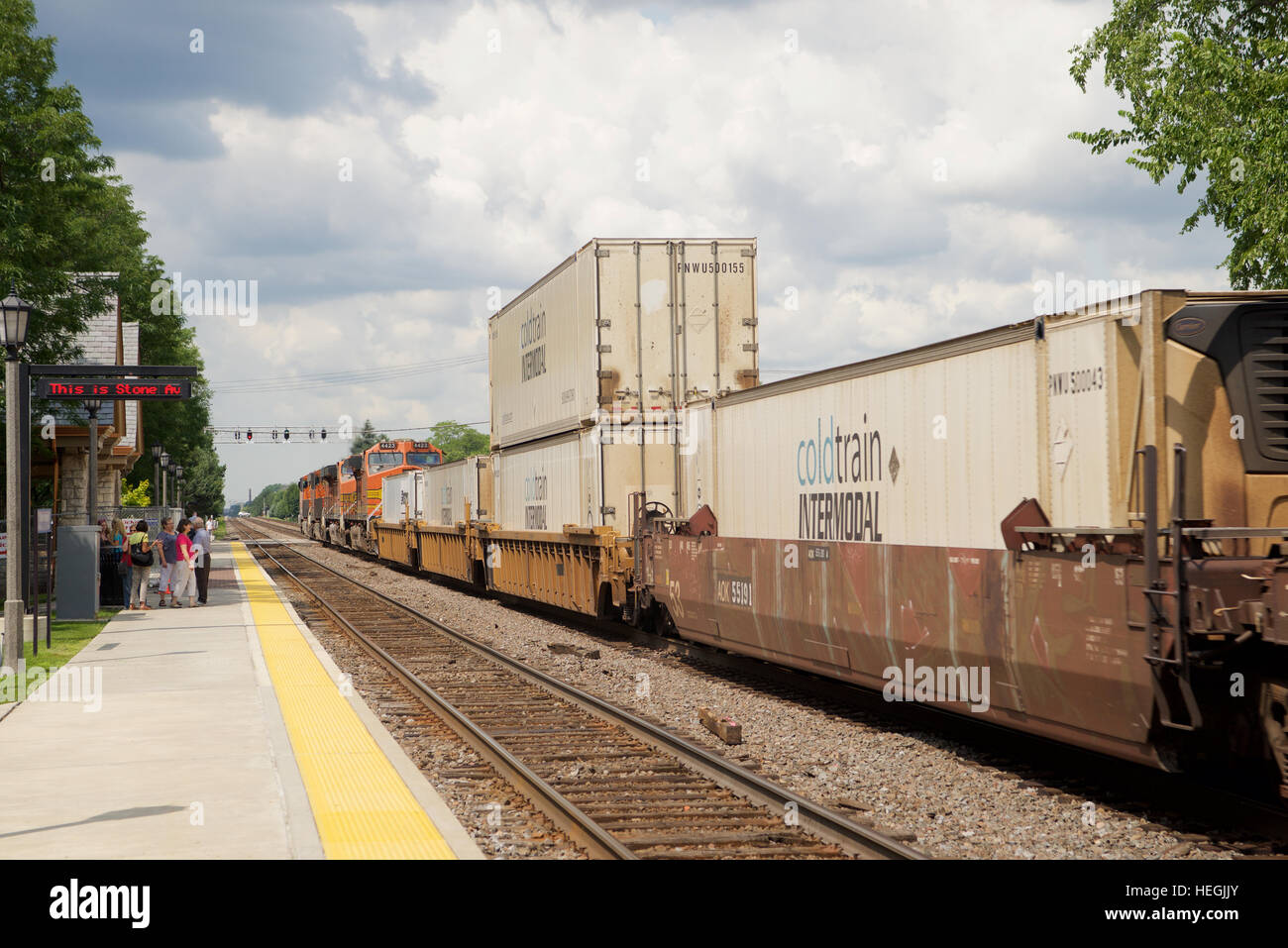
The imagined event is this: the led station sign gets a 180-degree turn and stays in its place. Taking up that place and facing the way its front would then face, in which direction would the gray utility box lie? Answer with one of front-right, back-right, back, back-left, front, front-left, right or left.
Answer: front

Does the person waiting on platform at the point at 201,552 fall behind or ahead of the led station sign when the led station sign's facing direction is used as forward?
behind

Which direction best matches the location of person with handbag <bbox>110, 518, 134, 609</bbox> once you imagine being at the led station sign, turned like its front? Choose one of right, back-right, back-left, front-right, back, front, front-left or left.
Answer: back

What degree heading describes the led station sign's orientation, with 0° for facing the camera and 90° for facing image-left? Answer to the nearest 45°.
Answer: approximately 0°

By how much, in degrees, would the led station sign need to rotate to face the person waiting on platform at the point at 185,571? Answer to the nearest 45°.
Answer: approximately 180°

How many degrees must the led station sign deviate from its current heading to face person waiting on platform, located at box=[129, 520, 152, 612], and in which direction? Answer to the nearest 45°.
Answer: approximately 180°

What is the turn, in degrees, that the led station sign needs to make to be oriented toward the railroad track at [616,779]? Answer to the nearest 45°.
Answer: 0° — it already faces it

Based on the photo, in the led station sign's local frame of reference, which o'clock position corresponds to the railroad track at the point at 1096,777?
The railroad track is roughly at 11 o'clock from the led station sign.

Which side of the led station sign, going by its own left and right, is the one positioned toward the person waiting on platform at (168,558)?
back
